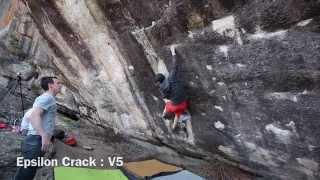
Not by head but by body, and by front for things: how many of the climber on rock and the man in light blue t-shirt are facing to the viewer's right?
1

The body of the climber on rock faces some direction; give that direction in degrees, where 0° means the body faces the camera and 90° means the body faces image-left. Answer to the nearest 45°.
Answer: approximately 135°

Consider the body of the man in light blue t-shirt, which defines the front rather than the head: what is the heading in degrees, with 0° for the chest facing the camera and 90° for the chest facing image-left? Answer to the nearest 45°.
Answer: approximately 270°
